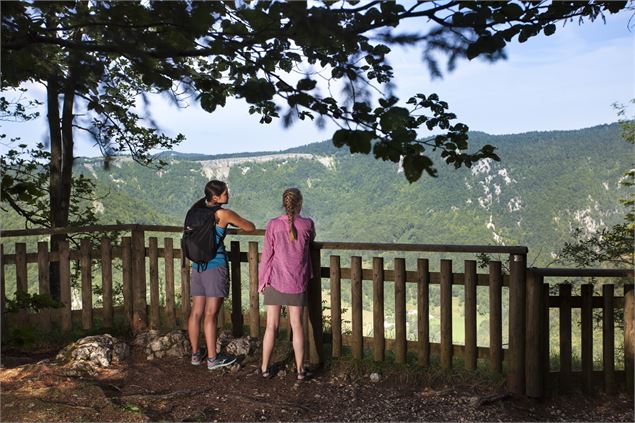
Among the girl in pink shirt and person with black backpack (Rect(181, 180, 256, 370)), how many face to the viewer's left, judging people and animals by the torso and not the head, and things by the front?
0

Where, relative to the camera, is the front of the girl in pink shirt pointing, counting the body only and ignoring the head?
away from the camera

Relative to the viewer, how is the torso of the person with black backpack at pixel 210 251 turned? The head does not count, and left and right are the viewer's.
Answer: facing away from the viewer and to the right of the viewer

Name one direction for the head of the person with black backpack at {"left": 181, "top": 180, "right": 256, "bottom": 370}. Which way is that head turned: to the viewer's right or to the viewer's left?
to the viewer's right

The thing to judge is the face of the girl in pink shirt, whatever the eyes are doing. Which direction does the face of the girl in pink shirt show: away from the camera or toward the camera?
away from the camera

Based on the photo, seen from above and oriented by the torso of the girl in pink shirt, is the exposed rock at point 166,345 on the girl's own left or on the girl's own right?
on the girl's own left

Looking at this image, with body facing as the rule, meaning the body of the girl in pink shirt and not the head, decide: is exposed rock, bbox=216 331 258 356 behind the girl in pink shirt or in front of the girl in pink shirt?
in front

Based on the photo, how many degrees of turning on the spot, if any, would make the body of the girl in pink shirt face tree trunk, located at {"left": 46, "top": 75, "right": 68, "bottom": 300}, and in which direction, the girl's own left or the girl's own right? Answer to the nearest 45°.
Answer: approximately 45° to the girl's own left
